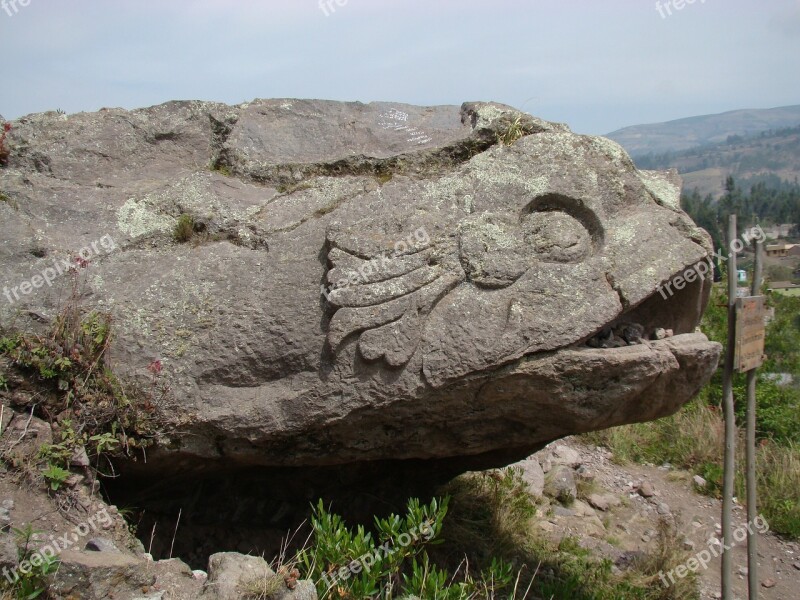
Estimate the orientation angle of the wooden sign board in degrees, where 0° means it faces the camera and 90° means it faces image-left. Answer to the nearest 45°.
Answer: approximately 315°

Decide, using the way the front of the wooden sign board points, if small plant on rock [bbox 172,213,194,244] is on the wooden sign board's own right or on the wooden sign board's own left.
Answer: on the wooden sign board's own right

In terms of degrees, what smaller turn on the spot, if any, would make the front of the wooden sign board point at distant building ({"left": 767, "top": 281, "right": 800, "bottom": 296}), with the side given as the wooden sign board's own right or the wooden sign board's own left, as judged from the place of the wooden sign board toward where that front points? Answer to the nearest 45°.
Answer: approximately 135° to the wooden sign board's own left

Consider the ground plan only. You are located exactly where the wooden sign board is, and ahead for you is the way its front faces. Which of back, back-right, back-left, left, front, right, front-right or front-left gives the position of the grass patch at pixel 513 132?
back-right

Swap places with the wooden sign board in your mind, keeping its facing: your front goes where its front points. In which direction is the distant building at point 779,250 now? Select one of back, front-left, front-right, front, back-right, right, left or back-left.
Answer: back-left

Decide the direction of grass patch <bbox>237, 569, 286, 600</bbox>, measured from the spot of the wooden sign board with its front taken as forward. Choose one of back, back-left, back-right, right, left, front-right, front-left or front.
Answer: right

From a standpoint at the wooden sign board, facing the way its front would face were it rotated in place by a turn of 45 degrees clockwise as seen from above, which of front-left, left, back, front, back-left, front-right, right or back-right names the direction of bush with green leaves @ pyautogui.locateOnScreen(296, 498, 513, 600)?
front-right

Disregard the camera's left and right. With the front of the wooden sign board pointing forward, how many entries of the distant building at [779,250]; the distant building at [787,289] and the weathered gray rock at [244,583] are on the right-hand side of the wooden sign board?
1
